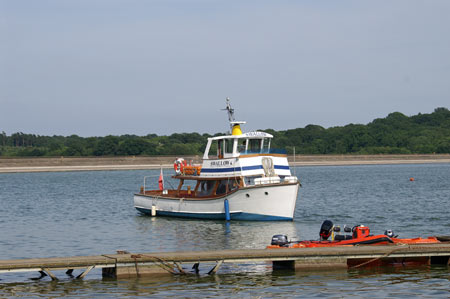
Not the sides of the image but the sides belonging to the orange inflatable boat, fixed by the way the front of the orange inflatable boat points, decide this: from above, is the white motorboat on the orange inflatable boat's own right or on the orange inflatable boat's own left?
on the orange inflatable boat's own left

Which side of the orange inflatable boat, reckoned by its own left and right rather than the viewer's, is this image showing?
right
